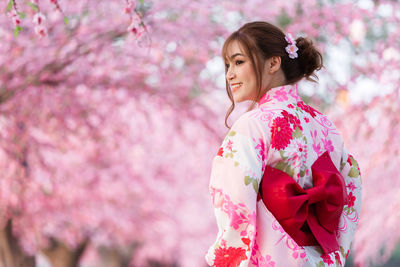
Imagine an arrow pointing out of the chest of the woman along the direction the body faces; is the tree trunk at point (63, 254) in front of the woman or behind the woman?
in front

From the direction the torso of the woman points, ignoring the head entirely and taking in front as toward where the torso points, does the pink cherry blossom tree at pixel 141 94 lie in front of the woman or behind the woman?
in front

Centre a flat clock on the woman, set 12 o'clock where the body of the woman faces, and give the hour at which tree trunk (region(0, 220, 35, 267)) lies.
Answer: The tree trunk is roughly at 12 o'clock from the woman.
